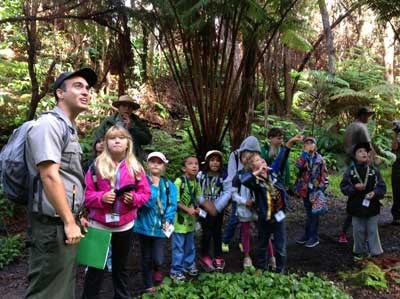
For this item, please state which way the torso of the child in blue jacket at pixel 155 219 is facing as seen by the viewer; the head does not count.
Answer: toward the camera

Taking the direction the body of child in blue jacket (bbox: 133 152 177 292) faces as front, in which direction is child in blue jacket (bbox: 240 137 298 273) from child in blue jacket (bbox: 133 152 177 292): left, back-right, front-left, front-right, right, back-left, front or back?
left

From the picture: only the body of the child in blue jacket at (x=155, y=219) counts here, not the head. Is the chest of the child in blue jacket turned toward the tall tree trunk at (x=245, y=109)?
no

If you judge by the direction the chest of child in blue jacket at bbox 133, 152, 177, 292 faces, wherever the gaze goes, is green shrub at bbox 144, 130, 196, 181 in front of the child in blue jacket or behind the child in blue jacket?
behind

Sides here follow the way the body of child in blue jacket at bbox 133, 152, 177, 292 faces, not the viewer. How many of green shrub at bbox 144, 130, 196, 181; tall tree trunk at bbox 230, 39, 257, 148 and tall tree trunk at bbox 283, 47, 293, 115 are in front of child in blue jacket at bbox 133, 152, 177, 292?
0

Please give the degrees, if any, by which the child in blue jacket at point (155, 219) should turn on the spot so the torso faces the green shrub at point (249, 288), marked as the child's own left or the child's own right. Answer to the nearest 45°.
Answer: approximately 45° to the child's own left

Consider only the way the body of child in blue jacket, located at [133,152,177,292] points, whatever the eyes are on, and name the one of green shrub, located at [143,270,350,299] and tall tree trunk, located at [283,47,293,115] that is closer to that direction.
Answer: the green shrub

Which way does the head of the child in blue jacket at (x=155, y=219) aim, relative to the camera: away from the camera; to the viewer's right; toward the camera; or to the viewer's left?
toward the camera

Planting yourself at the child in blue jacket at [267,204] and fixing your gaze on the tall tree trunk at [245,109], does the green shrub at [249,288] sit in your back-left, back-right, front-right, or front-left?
back-left

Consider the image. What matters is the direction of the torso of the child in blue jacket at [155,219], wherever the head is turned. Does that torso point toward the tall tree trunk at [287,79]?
no
